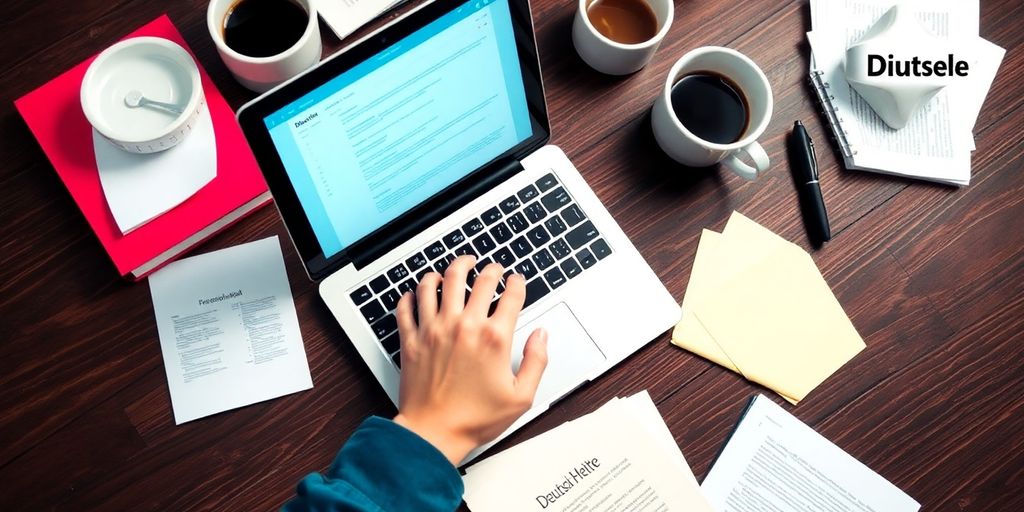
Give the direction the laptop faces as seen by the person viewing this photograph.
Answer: facing the viewer and to the right of the viewer

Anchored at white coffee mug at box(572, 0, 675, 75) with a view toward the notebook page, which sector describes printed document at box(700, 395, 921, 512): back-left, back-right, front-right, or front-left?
front-right
